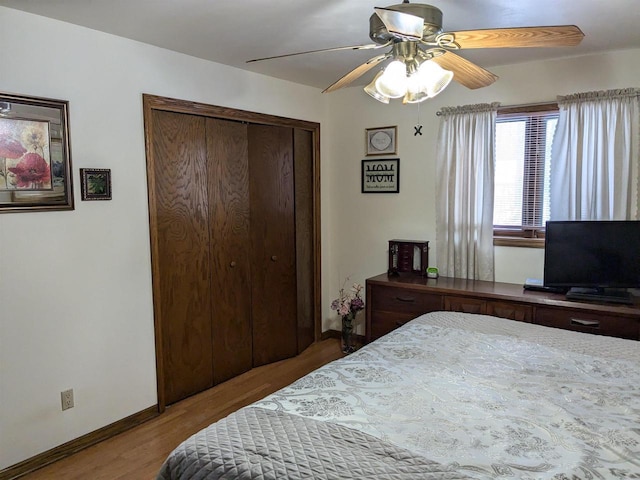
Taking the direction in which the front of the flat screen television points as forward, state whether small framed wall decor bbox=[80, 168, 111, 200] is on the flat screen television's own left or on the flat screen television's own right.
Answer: on the flat screen television's own right

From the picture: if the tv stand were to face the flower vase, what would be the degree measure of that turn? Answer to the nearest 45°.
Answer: approximately 90° to its right

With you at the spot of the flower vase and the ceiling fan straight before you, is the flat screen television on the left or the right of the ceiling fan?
left

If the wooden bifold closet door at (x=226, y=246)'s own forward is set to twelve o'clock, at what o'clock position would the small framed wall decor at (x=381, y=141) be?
The small framed wall decor is roughly at 10 o'clock from the wooden bifold closet door.

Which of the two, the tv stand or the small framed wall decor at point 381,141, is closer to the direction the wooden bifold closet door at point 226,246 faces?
the tv stand

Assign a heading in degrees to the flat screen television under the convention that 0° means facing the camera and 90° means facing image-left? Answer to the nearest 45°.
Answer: approximately 0°
